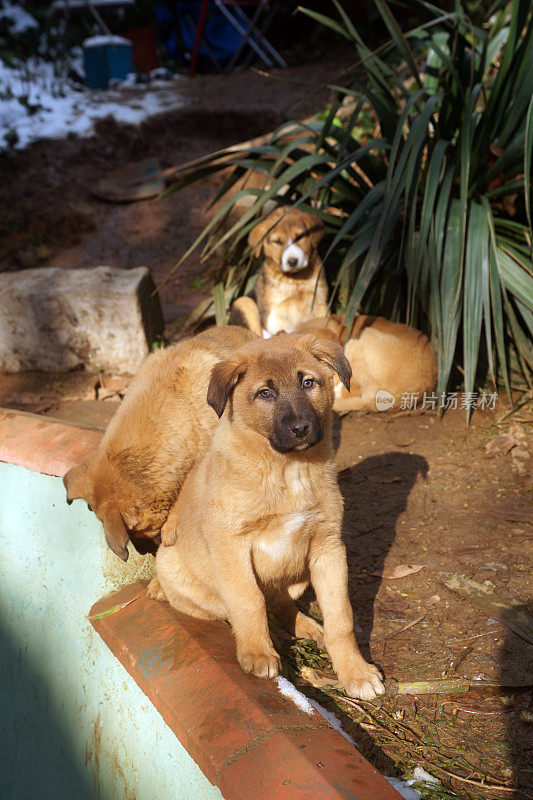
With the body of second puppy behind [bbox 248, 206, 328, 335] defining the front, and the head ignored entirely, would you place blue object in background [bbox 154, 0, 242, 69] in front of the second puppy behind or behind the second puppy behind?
behind

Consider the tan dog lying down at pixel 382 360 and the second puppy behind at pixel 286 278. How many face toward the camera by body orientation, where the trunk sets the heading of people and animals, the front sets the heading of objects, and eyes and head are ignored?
1

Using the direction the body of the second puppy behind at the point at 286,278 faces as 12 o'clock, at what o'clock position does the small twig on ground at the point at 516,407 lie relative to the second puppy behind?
The small twig on ground is roughly at 10 o'clock from the second puppy behind.

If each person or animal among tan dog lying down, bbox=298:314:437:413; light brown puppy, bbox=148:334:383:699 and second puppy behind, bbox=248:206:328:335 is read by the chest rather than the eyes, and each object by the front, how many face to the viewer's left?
1

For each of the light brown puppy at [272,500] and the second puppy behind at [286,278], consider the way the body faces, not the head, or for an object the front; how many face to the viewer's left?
0

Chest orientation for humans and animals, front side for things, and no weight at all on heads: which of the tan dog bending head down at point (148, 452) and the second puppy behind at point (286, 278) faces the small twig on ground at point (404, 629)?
the second puppy behind

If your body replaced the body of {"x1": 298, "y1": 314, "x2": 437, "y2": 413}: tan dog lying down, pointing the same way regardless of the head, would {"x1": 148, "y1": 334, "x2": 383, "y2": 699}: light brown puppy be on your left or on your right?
on your left

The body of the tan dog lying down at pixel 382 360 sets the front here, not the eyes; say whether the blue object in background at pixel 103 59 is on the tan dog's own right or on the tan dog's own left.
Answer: on the tan dog's own right

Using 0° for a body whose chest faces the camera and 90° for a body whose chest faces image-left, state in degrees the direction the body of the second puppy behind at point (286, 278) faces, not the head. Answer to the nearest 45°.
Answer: approximately 0°

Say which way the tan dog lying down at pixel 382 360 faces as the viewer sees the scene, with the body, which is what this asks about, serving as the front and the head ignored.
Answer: to the viewer's left

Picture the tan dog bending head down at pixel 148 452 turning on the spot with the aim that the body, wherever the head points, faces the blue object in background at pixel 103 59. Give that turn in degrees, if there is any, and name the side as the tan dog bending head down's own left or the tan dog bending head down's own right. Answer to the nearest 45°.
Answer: approximately 135° to the tan dog bending head down's own right

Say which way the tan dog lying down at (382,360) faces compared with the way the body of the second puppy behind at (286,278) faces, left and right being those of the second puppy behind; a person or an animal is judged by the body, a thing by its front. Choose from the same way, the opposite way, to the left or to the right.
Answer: to the right

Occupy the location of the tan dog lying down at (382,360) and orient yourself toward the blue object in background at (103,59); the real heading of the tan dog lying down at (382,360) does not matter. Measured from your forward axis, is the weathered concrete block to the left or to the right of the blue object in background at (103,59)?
left

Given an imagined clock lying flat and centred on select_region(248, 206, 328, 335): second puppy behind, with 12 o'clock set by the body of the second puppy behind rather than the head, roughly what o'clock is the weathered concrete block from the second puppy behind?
The weathered concrete block is roughly at 3 o'clock from the second puppy behind.
